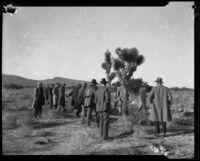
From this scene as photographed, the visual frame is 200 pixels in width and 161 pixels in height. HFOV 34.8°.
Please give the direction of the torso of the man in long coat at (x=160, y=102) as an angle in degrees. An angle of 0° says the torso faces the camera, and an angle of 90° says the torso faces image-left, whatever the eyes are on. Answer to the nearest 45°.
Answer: approximately 180°

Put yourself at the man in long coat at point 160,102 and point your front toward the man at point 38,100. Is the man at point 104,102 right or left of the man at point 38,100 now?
left

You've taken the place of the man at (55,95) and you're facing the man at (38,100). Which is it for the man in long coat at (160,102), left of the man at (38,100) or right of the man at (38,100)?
left

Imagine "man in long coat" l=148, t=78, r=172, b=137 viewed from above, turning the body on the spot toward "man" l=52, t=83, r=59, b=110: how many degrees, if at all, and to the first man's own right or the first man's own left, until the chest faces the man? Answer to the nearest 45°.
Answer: approximately 45° to the first man's own left

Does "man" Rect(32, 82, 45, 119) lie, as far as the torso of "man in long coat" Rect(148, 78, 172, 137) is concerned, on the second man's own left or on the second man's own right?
on the second man's own left

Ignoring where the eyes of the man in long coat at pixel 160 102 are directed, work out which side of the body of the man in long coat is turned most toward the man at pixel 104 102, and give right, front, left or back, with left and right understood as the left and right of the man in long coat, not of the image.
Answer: left

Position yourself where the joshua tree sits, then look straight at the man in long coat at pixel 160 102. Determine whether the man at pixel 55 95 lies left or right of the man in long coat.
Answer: right

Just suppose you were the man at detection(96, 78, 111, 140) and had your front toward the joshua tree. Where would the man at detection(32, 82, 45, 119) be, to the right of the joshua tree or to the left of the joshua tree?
left
